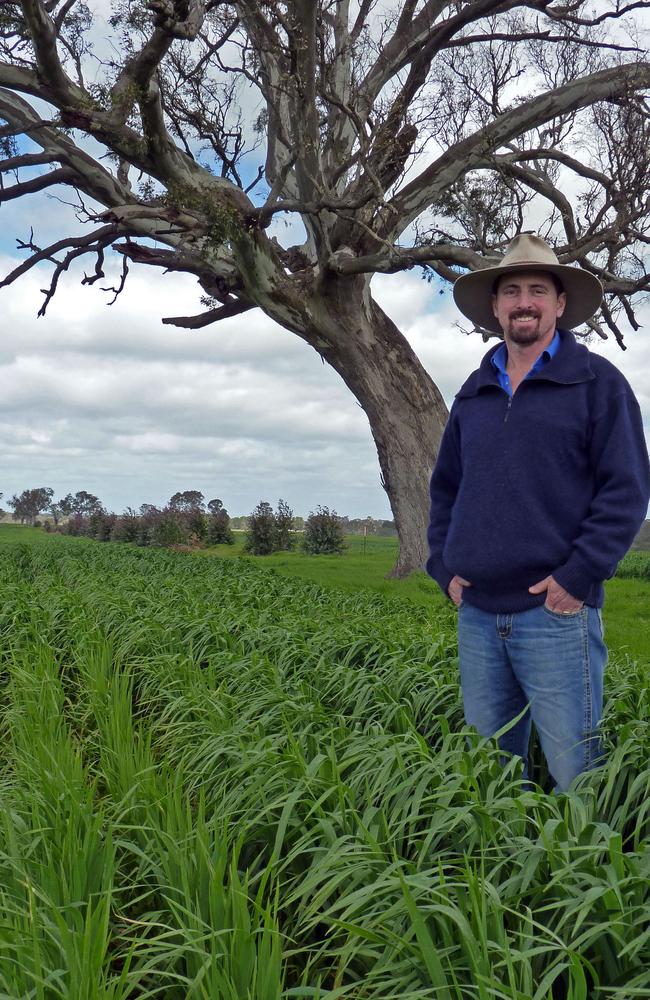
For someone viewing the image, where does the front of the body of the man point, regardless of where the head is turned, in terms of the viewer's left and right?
facing the viewer and to the left of the viewer
